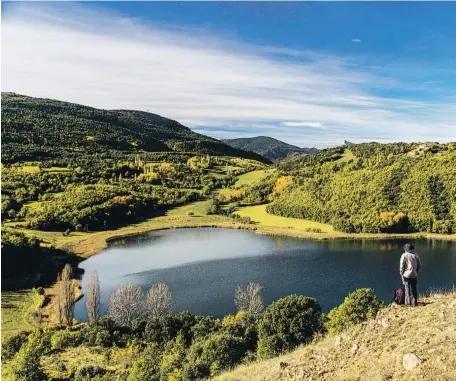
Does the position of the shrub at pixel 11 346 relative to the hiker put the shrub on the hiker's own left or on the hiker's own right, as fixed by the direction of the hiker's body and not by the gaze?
on the hiker's own left

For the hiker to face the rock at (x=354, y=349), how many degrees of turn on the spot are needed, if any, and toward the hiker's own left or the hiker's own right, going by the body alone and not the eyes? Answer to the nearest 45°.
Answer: approximately 135° to the hiker's own left

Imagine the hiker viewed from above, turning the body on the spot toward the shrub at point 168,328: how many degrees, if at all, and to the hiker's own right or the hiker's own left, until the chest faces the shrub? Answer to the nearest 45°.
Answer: approximately 45° to the hiker's own left

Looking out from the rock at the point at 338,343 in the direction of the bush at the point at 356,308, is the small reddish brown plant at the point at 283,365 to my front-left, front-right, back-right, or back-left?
back-left

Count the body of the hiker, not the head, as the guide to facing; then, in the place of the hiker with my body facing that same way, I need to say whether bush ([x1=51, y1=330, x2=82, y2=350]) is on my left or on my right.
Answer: on my left

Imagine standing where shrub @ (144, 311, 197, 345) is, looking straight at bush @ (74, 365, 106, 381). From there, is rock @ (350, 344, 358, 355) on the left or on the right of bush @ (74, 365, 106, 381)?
left

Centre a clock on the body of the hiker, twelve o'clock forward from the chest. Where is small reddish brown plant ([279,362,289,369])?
The small reddish brown plant is roughly at 8 o'clock from the hiker.

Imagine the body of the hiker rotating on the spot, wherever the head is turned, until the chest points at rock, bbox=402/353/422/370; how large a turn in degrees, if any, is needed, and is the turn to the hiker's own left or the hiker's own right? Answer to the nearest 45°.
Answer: approximately 180°

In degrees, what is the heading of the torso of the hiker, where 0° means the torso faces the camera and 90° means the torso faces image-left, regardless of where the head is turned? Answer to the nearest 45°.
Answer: approximately 180°
